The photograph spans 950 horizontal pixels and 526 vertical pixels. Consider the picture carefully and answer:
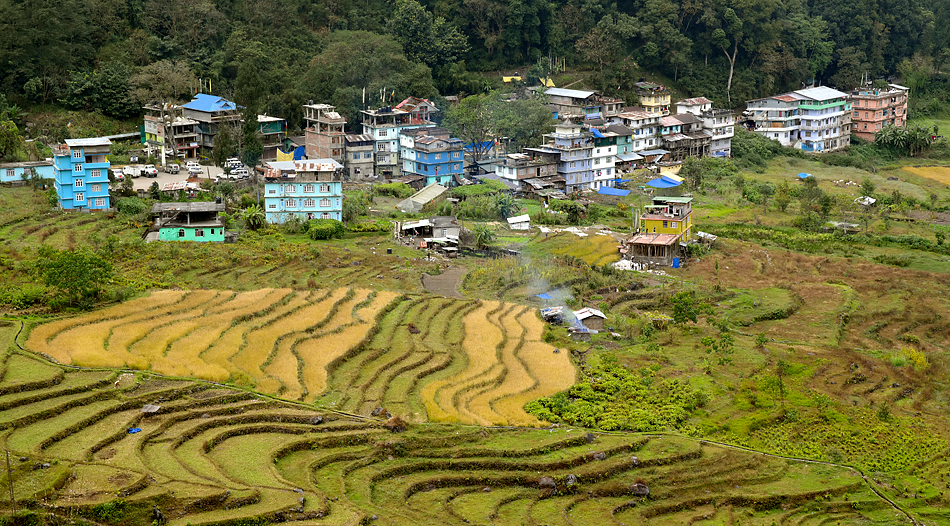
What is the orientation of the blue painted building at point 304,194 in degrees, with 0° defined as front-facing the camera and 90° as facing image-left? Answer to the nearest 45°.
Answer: approximately 0°

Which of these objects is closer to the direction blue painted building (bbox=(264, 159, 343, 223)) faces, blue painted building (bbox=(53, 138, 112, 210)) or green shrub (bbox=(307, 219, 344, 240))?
the green shrub

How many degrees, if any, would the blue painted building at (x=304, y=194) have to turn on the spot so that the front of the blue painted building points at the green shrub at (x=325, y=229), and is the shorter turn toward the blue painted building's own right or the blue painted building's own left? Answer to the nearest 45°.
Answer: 0° — it already faces it

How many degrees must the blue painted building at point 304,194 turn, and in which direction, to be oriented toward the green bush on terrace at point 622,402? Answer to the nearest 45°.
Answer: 0° — it already faces it

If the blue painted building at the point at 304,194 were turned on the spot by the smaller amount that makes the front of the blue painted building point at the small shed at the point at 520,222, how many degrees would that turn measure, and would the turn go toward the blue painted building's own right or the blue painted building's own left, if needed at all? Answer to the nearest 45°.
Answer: approximately 90° to the blue painted building's own left

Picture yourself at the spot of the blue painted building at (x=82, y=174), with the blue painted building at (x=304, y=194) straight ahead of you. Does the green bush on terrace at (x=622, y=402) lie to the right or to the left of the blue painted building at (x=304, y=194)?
right

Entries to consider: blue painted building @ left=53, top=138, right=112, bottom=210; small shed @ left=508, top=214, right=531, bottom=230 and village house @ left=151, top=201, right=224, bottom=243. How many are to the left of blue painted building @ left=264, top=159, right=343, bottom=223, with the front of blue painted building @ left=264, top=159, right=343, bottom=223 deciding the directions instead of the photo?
1

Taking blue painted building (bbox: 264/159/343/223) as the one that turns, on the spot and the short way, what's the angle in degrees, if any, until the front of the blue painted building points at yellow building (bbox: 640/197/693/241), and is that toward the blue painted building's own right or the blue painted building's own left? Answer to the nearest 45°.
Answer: approximately 90° to the blue painted building's own left

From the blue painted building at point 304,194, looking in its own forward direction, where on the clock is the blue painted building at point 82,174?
the blue painted building at point 82,174 is roughly at 3 o'clock from the blue painted building at point 304,194.

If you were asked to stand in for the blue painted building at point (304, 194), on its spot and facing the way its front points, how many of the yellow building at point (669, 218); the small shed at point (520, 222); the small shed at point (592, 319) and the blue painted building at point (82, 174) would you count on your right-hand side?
1

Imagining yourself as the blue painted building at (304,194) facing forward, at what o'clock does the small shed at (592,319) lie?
The small shed is roughly at 11 o'clock from the blue painted building.

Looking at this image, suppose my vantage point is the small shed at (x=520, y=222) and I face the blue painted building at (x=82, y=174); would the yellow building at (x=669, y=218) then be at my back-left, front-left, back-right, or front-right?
back-left

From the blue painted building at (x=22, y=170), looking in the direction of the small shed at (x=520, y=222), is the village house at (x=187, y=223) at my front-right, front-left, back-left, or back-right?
front-right

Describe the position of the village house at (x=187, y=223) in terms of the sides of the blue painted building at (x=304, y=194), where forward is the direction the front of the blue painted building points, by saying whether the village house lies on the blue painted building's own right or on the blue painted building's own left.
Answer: on the blue painted building's own right

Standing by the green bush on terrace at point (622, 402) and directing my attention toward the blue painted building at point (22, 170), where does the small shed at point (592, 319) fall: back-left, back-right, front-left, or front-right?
front-right
